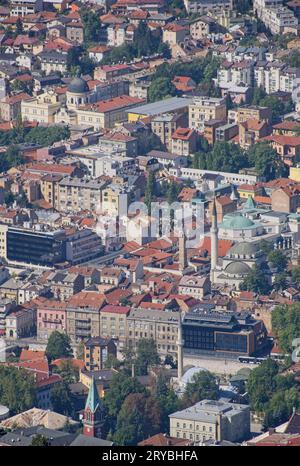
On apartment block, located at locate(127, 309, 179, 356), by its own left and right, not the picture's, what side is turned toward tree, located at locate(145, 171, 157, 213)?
back

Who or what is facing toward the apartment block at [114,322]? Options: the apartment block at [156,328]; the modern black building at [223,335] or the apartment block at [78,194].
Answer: the apartment block at [78,194]

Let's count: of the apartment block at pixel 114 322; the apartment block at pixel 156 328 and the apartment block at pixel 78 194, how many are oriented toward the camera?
3

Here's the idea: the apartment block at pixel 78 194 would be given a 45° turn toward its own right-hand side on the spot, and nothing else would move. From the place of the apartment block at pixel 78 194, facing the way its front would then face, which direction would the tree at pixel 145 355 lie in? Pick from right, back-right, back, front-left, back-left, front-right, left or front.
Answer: front-left

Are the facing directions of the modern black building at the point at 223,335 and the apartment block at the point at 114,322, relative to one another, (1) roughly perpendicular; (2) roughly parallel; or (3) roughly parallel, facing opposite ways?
roughly parallel

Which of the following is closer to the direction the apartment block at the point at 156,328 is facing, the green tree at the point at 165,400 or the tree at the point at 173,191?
the green tree

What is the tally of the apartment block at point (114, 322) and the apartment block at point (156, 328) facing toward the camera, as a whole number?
2

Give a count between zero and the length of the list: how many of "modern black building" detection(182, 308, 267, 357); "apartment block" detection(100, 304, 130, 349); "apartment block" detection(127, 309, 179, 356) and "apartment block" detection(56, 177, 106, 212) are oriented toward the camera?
4

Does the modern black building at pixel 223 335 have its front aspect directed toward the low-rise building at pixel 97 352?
no

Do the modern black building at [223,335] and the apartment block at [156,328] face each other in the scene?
no

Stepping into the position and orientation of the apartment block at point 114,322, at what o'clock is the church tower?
The church tower is roughly at 12 o'clock from the apartment block.

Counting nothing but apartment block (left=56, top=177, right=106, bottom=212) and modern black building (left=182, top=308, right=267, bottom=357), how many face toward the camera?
2

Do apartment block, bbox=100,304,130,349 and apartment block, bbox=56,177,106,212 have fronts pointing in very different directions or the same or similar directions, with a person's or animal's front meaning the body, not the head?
same or similar directions

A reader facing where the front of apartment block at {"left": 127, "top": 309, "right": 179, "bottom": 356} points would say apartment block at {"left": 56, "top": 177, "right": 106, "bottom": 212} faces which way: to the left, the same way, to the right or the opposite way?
the same way

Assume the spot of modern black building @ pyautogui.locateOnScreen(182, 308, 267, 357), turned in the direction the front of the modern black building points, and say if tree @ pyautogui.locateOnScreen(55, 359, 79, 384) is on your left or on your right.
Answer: on your right

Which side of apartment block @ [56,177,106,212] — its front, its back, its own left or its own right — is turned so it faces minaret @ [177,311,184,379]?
front

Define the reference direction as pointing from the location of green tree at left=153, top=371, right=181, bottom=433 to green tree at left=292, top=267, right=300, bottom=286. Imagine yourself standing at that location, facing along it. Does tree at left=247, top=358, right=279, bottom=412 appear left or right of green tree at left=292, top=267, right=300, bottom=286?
right

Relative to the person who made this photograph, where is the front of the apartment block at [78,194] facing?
facing the viewer

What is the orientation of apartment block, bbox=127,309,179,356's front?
toward the camera

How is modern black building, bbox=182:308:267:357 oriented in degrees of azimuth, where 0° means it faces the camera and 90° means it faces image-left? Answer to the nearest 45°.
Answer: approximately 0°
